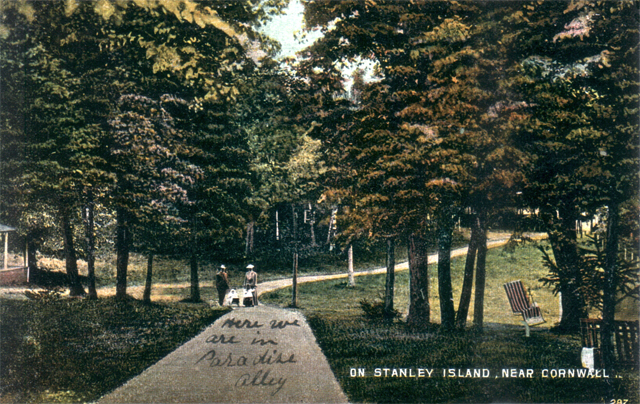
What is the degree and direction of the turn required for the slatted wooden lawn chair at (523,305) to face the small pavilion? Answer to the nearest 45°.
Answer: approximately 135° to its right

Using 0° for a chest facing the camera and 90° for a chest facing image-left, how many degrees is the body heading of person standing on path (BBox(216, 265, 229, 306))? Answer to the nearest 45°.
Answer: approximately 0°

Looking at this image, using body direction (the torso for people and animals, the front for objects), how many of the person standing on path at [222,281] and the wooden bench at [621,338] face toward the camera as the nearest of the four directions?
1

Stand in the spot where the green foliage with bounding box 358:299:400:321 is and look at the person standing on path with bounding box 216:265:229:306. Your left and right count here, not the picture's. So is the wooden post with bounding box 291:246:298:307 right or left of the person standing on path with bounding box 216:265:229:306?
right

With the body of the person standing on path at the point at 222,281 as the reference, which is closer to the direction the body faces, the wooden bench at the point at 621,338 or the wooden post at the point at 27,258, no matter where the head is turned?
the wooden bench

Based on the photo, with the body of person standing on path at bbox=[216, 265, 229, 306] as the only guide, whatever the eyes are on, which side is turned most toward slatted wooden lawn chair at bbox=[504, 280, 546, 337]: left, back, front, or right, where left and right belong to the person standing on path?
left

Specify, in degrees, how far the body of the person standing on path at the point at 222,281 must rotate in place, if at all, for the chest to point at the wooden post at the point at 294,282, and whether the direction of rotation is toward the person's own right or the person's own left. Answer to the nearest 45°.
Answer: approximately 135° to the person's own left
